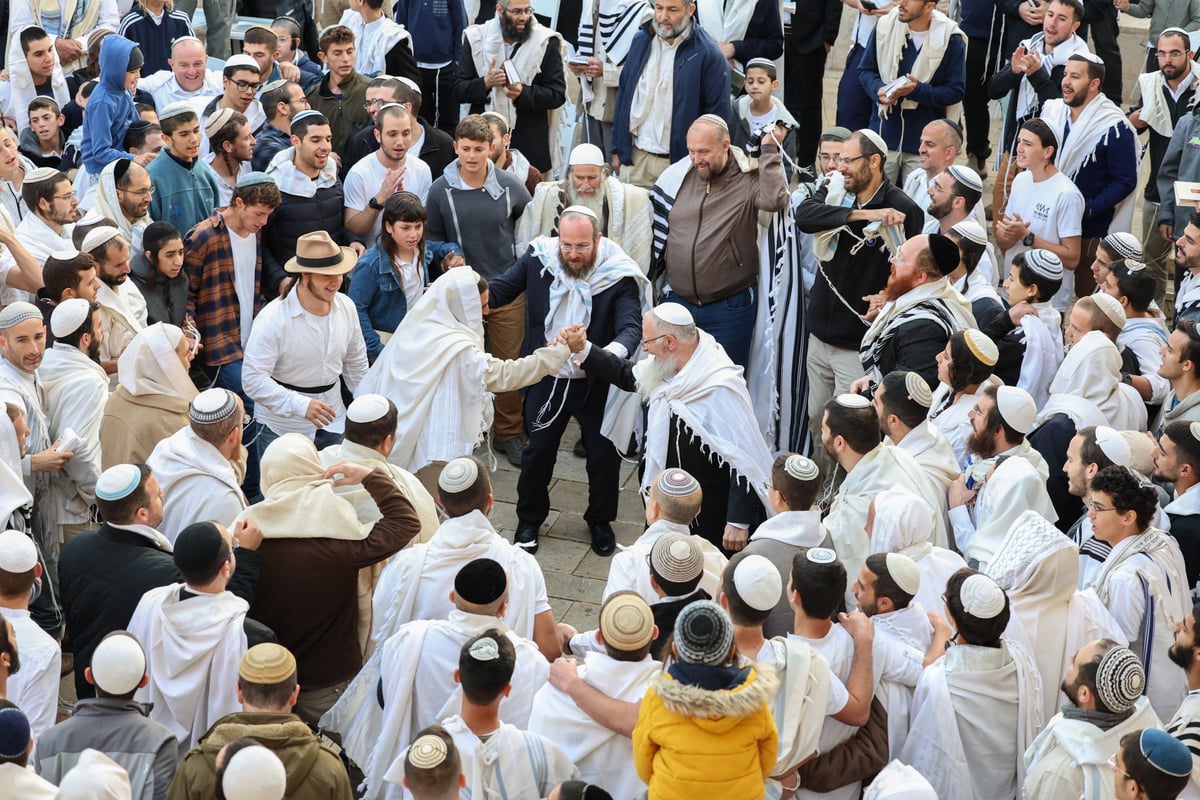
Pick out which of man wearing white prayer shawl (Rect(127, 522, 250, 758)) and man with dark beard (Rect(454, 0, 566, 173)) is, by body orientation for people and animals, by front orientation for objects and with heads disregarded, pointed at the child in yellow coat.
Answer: the man with dark beard

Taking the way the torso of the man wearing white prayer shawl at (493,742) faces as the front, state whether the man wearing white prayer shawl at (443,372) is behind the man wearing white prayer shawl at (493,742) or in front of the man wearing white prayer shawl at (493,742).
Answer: in front

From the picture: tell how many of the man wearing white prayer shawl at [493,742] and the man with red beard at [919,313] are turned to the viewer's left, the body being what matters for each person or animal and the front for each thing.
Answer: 1

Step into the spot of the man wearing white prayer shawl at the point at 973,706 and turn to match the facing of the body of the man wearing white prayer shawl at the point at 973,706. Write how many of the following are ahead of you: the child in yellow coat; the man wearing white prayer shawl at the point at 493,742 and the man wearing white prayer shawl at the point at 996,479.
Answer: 1

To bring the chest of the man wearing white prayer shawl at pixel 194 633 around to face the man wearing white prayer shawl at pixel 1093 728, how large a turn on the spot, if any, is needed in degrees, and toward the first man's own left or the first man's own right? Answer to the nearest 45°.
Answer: approximately 90° to the first man's own right

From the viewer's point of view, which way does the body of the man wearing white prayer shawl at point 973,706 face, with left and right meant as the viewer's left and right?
facing away from the viewer

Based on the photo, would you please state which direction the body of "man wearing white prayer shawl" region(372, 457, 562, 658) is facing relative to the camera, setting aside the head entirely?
away from the camera

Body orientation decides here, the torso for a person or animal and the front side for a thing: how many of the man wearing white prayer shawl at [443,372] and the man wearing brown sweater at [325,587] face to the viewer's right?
1

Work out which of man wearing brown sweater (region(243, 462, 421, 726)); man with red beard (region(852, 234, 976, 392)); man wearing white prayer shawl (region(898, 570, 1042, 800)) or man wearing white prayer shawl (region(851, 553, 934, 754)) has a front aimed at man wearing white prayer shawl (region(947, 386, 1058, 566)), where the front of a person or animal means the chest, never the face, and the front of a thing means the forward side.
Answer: man wearing white prayer shawl (region(898, 570, 1042, 800))

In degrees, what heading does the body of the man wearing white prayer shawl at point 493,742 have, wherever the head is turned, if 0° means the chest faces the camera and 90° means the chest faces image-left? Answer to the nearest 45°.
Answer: approximately 180°

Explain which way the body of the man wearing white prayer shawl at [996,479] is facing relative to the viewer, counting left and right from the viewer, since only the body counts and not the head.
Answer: facing to the left of the viewer

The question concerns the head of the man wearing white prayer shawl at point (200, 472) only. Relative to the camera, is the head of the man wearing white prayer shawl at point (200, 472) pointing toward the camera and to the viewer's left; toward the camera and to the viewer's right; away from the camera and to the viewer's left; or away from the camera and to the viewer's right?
away from the camera and to the viewer's right

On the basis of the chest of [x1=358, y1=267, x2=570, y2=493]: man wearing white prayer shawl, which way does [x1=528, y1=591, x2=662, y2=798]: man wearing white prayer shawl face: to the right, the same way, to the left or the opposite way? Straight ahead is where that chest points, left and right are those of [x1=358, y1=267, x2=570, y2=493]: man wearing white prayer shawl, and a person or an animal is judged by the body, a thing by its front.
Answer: to the left

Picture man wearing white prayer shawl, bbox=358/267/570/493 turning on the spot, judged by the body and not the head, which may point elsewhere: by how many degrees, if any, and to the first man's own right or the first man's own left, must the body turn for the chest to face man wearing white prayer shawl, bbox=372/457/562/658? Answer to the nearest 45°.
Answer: approximately 90° to the first man's own right

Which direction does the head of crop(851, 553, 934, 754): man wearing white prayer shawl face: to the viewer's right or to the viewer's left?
to the viewer's left

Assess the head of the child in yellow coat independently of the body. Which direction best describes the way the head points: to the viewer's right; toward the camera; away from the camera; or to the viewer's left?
away from the camera

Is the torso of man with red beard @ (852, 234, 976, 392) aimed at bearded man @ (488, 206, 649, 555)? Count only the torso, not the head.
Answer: yes

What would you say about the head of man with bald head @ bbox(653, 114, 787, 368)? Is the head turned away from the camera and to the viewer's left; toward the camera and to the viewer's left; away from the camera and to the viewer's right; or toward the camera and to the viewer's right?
toward the camera and to the viewer's left

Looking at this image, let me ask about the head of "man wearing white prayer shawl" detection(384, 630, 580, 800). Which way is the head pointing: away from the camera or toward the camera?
away from the camera
